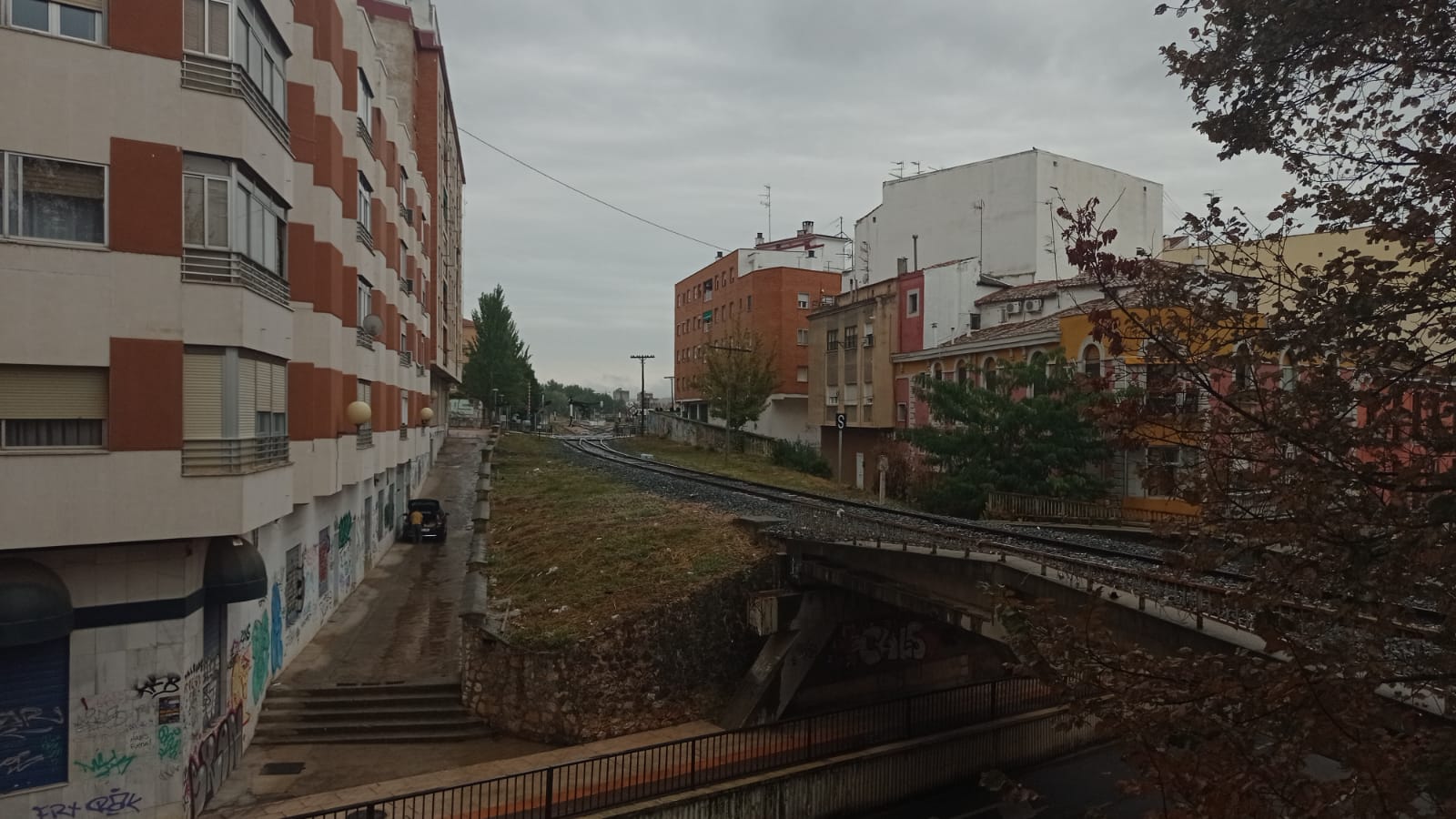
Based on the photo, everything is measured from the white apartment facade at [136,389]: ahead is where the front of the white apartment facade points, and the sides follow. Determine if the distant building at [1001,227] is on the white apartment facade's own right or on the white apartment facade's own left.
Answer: on the white apartment facade's own left

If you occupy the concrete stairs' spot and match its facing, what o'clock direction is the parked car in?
The parked car is roughly at 6 o'clock from the concrete stairs.

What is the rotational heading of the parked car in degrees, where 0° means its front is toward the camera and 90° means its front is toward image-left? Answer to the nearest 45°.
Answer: approximately 180°

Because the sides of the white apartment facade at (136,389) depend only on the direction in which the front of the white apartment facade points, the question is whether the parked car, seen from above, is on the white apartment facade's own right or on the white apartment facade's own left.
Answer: on the white apartment facade's own left
